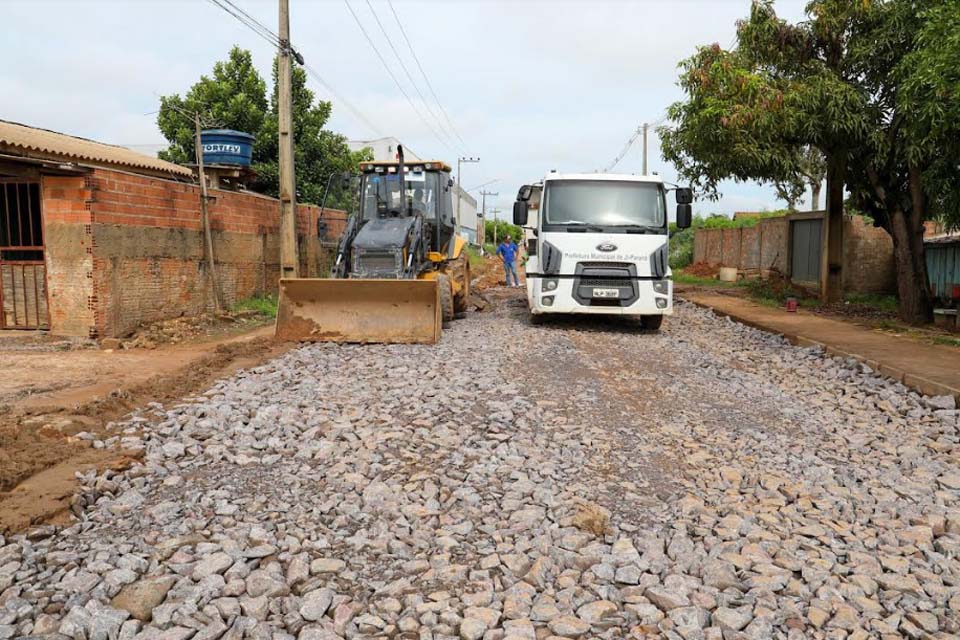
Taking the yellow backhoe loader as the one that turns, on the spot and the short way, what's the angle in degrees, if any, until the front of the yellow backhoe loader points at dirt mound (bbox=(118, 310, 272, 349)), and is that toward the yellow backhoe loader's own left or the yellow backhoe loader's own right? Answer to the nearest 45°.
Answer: approximately 90° to the yellow backhoe loader's own right

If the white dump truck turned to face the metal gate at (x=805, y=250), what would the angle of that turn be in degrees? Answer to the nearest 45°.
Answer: approximately 135° to its left

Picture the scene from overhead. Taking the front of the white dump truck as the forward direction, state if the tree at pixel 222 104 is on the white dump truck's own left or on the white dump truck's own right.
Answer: on the white dump truck's own right

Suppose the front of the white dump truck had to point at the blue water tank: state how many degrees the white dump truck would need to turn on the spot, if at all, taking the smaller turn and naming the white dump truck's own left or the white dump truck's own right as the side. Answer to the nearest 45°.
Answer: approximately 135° to the white dump truck's own right

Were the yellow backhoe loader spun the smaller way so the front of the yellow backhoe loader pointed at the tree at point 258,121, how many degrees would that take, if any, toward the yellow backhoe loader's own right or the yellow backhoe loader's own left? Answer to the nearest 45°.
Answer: approximately 180°

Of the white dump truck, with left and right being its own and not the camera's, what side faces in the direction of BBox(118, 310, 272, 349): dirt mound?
right

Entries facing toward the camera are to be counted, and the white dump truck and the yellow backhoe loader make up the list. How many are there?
2

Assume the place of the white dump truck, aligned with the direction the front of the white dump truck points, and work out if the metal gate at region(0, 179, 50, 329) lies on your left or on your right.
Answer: on your right

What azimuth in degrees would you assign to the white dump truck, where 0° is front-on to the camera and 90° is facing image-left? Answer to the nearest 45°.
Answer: approximately 0°

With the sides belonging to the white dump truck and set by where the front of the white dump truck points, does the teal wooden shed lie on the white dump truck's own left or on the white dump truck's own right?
on the white dump truck's own left

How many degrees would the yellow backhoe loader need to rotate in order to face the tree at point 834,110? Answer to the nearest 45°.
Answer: approximately 90° to its left
